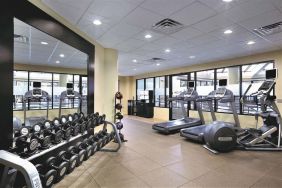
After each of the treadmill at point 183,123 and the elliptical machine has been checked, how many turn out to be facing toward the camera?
0

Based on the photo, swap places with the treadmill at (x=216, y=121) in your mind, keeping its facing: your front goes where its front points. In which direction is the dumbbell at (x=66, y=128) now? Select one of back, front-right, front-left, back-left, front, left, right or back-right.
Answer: back

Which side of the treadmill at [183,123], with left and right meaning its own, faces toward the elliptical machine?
right

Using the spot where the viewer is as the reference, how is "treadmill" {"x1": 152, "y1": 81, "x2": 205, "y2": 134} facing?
facing away from the viewer and to the right of the viewer

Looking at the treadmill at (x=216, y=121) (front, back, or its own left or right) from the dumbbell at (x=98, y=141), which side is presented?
back

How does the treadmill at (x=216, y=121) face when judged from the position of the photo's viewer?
facing away from the viewer and to the right of the viewer

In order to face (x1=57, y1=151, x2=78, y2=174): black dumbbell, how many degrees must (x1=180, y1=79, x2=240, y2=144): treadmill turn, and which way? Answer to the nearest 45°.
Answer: approximately 180°

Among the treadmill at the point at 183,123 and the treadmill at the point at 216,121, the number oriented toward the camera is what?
0
